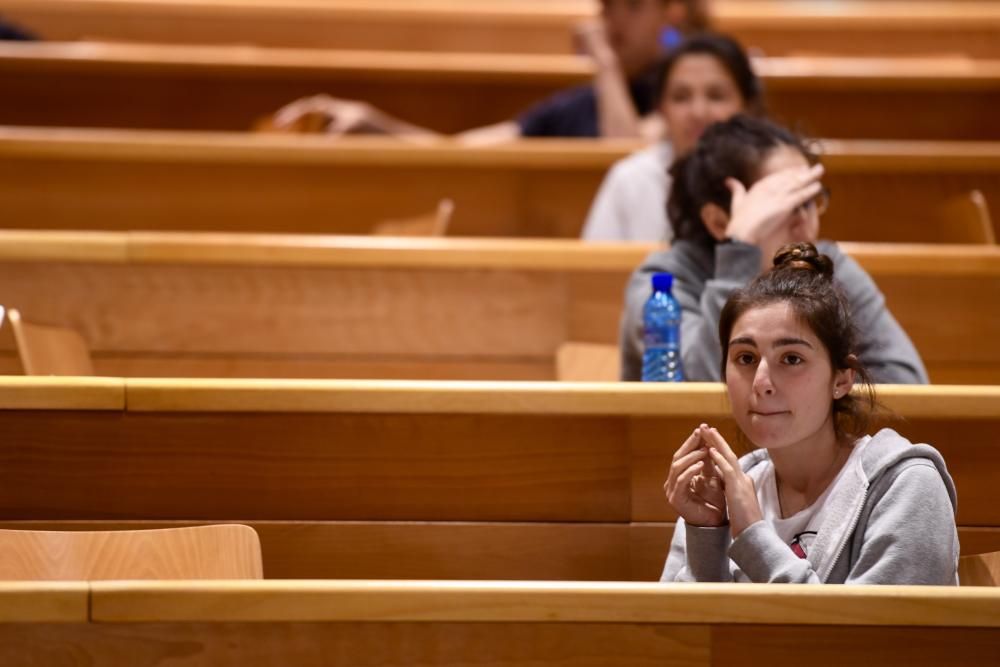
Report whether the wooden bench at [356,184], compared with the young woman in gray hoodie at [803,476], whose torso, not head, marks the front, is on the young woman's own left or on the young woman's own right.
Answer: on the young woman's own right

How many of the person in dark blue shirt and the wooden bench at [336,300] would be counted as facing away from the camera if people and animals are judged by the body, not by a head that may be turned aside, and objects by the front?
0

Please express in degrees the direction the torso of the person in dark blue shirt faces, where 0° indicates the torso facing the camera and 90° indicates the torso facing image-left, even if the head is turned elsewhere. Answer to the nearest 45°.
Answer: approximately 45°

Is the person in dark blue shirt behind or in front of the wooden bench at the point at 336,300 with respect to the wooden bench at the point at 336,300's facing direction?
behind

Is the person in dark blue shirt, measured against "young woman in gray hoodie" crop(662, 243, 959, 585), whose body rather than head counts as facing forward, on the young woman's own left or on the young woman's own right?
on the young woman's own right

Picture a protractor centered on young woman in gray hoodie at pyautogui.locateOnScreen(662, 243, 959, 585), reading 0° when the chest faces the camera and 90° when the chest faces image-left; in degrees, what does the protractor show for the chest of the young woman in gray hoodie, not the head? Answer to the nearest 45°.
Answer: approximately 45°

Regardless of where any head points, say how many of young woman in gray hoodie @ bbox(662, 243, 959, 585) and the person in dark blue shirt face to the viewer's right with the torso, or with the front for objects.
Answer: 0
